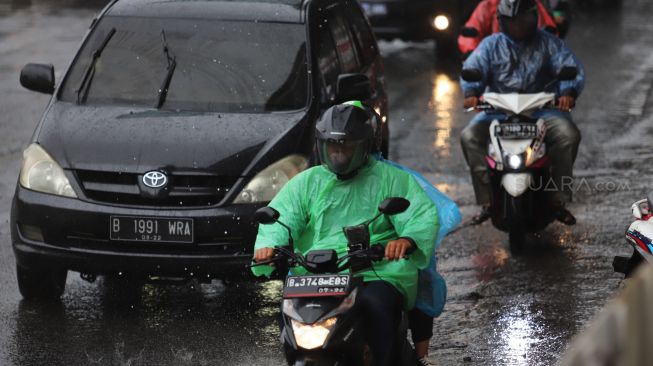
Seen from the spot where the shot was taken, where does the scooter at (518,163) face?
facing the viewer

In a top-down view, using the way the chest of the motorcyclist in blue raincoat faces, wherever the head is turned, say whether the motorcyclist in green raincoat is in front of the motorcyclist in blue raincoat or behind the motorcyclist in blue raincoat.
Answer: in front

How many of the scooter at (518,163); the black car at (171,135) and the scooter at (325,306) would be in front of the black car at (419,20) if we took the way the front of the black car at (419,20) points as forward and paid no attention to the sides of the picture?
3

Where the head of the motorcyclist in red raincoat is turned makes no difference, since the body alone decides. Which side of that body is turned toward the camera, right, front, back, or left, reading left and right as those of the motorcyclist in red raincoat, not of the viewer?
front

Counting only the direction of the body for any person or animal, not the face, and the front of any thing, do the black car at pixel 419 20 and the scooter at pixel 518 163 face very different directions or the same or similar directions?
same or similar directions

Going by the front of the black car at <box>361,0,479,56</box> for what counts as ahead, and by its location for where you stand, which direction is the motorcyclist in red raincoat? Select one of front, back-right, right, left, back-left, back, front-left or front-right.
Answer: front

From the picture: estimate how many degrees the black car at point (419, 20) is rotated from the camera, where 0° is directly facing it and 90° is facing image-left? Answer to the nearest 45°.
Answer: approximately 0°

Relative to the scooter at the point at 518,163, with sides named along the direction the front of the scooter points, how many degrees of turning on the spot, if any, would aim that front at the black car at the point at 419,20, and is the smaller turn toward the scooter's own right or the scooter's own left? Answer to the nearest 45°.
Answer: approximately 180°

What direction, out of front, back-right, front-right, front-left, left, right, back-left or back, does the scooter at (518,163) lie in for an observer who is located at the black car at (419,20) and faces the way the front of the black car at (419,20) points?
front

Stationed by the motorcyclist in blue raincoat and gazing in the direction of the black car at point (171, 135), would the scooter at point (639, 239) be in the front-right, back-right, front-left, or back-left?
front-left

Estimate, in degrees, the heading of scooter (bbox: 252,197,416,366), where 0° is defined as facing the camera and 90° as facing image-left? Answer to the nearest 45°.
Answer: approximately 45°

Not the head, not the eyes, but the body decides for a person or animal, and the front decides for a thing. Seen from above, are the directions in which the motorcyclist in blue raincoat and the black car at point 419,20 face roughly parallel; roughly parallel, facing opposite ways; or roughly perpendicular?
roughly parallel

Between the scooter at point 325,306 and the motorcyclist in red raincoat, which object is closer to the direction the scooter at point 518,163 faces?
the scooter
